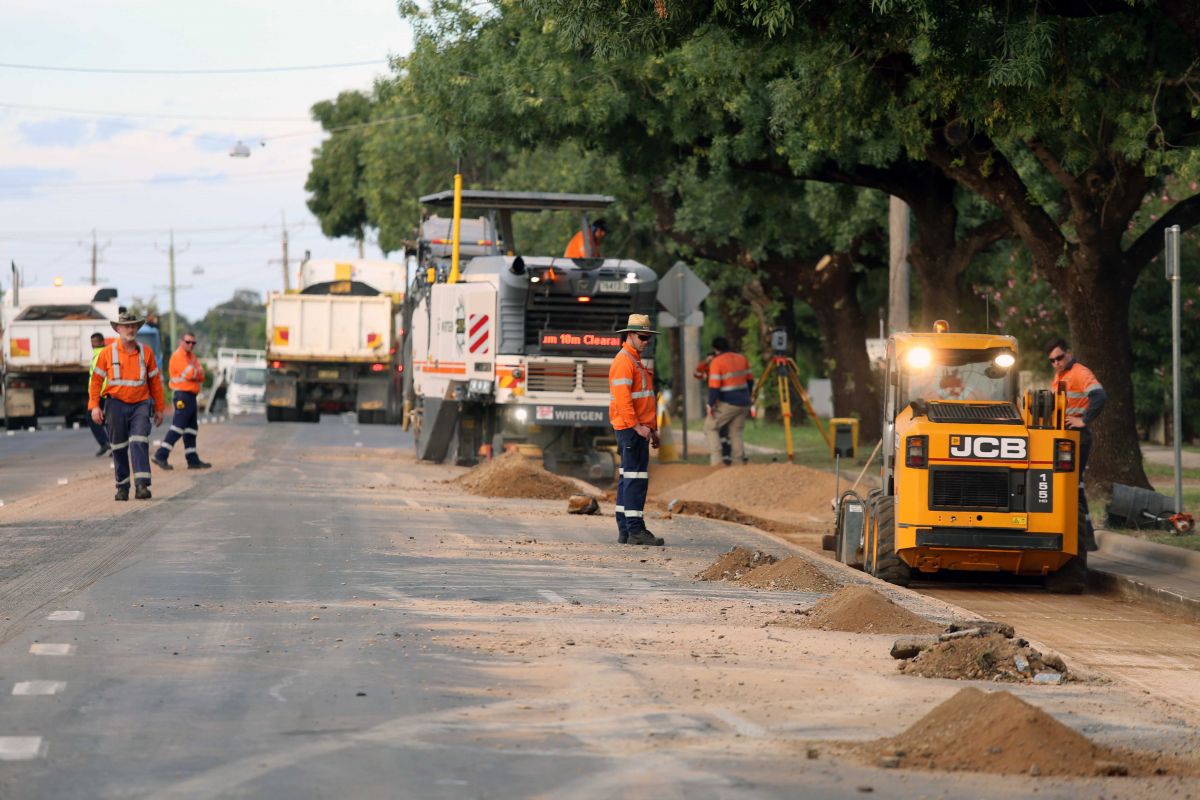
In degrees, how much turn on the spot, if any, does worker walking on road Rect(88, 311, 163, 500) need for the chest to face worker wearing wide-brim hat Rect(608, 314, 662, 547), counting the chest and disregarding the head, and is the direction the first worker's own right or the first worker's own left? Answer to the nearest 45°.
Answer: approximately 45° to the first worker's own left

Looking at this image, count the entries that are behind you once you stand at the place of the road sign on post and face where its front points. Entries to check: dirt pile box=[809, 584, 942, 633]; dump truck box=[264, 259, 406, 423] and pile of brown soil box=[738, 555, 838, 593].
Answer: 2

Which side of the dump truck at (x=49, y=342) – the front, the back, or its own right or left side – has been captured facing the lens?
back

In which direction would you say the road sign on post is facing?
away from the camera

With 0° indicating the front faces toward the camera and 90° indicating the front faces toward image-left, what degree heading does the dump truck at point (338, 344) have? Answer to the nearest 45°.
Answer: approximately 180°

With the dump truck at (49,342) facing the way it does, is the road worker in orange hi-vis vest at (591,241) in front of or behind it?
behind

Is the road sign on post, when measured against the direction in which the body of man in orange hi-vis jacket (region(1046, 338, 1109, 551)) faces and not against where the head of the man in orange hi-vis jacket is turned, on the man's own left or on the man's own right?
on the man's own right

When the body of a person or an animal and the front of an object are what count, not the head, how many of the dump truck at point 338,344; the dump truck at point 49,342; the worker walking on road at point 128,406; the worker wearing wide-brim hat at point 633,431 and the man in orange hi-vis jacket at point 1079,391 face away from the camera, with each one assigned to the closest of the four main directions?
2

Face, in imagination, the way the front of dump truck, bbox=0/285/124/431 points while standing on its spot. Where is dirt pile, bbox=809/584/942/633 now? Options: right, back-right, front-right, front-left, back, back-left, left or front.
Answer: back

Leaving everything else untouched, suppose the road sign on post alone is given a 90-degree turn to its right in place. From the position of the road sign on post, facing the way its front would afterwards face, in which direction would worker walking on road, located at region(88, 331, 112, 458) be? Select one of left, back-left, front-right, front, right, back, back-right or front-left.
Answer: back

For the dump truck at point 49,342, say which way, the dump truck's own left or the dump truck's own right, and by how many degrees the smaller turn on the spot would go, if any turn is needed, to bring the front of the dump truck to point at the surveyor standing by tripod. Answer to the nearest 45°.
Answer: approximately 135° to the dump truck's own right

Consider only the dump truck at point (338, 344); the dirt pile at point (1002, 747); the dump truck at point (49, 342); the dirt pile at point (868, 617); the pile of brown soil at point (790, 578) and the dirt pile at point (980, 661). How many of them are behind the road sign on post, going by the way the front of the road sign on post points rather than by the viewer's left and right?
4

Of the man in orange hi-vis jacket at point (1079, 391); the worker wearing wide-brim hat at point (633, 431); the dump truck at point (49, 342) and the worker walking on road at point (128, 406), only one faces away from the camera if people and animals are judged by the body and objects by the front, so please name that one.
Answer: the dump truck
